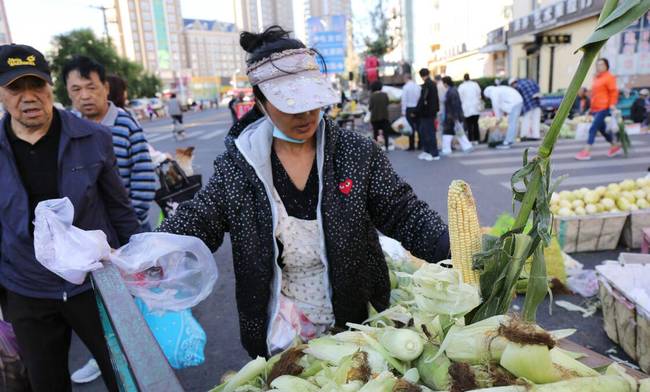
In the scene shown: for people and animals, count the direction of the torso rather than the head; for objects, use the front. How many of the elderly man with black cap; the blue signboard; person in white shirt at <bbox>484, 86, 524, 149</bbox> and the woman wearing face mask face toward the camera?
3

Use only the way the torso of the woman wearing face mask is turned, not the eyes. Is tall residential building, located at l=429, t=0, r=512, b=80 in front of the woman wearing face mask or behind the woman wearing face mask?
behind

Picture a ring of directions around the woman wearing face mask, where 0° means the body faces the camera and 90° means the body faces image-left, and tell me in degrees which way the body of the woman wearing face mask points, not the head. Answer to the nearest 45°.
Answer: approximately 0°

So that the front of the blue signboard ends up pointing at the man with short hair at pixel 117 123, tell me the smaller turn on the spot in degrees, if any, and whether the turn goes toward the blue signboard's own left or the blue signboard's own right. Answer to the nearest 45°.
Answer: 0° — it already faces them

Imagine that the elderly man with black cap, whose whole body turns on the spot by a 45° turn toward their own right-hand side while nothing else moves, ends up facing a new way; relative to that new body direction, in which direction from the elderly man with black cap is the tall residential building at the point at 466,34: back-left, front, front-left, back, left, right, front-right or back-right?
back

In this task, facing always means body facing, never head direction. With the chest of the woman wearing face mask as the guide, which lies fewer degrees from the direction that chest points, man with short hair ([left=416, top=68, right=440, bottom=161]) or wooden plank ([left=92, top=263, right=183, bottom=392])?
the wooden plank

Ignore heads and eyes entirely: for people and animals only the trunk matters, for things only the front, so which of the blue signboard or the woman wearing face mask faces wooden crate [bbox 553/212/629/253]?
the blue signboard

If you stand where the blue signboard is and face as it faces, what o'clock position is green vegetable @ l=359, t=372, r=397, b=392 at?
The green vegetable is roughly at 12 o'clock from the blue signboard.

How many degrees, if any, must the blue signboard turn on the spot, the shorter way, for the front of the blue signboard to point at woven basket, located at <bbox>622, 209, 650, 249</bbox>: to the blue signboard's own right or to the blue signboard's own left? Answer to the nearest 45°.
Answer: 0° — it already faces it
